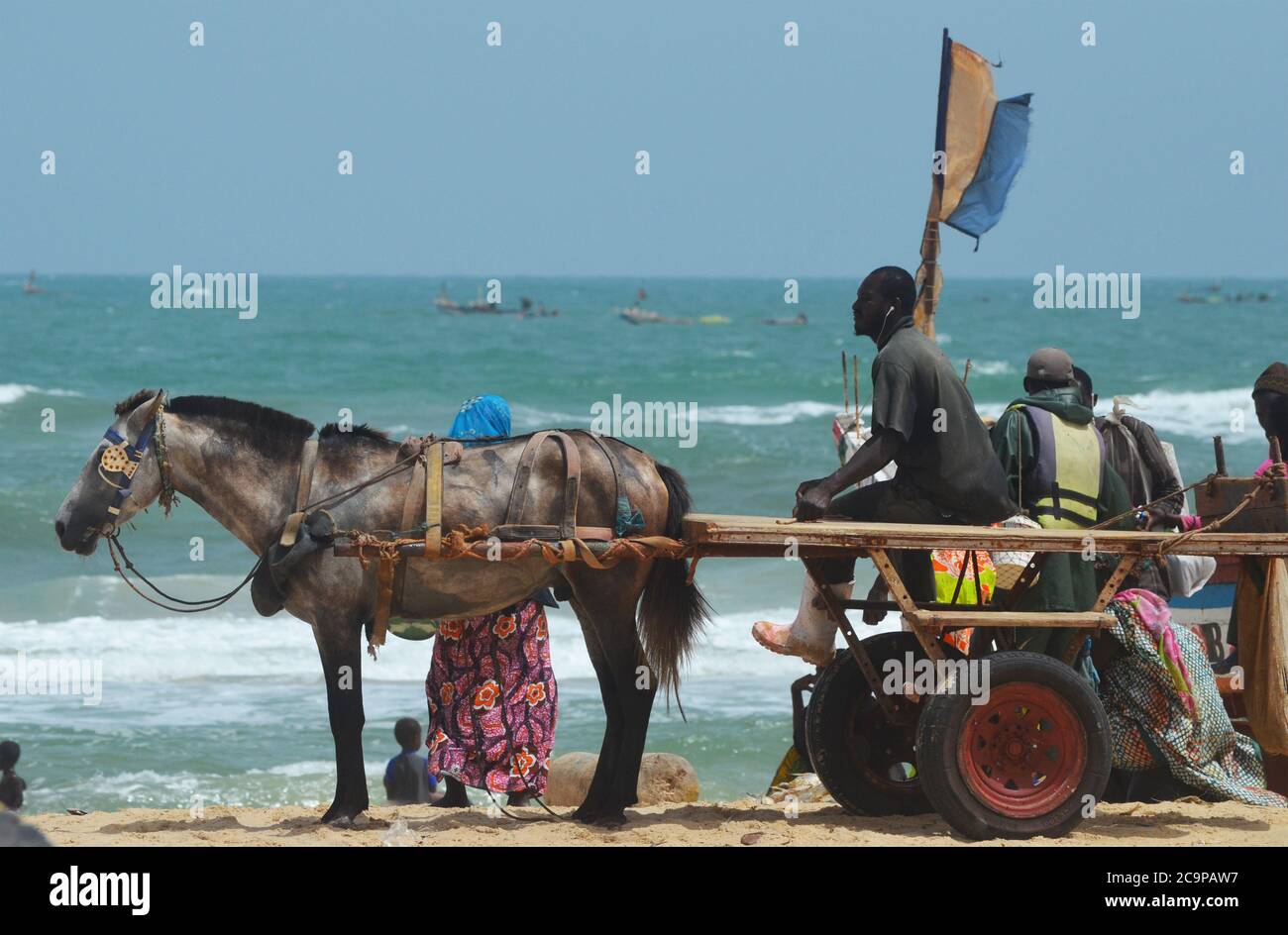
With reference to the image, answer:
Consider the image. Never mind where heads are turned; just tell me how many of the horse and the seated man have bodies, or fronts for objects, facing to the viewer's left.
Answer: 2

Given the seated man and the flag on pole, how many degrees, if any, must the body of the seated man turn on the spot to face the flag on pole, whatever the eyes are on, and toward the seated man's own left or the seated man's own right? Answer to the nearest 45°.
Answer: approximately 90° to the seated man's own right

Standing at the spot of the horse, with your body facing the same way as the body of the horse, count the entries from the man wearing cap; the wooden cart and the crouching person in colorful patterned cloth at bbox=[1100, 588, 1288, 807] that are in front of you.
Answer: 0

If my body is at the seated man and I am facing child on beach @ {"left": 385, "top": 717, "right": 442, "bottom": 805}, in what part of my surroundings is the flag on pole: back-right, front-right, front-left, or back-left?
front-right

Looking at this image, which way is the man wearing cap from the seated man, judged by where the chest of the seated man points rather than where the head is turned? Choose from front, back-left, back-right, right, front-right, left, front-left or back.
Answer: back-right

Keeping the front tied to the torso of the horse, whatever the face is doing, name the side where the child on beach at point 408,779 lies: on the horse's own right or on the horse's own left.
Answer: on the horse's own right

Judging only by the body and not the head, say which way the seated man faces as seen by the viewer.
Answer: to the viewer's left

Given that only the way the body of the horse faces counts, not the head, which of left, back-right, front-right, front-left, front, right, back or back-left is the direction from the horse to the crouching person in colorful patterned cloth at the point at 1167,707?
back

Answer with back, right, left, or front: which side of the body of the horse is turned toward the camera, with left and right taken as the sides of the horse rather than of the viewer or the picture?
left

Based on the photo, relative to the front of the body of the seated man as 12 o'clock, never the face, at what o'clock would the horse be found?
The horse is roughly at 12 o'clock from the seated man.

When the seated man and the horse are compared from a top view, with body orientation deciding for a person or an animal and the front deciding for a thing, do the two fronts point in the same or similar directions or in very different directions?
same or similar directions

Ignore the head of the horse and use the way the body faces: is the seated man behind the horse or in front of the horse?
behind

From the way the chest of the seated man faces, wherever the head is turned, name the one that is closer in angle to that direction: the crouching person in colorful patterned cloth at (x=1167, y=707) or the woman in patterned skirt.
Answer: the woman in patterned skirt

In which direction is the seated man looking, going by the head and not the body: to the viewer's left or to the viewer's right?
to the viewer's left
